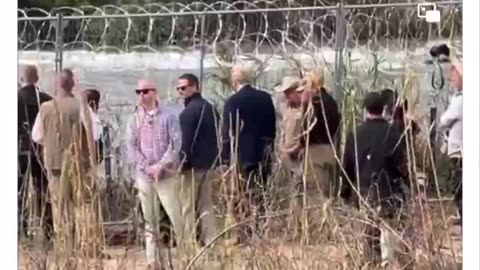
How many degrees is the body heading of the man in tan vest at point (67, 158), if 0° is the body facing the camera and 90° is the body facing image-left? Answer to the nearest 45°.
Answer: approximately 180°

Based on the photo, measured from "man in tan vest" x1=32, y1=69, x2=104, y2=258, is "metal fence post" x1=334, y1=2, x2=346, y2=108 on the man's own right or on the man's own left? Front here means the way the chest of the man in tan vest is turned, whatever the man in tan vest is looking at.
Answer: on the man's own right

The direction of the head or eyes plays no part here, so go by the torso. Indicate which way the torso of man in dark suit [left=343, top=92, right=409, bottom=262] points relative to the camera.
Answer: away from the camera

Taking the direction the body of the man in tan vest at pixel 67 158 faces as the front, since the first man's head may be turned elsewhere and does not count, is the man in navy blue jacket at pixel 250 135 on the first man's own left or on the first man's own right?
on the first man's own right

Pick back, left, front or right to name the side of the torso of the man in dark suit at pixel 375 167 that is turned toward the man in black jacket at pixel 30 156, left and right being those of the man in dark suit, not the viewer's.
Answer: left

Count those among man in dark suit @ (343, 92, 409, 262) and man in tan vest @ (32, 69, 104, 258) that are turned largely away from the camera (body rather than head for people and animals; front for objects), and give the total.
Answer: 2

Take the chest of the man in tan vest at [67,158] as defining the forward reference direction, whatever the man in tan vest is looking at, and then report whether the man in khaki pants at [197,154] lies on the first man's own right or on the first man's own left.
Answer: on the first man's own right

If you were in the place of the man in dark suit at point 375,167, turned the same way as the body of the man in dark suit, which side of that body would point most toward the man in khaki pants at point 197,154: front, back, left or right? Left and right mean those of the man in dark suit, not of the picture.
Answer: left

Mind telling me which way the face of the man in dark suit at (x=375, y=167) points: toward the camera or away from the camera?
away from the camera
